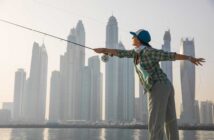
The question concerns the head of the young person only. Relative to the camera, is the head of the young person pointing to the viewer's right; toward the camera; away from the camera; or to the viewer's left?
to the viewer's left

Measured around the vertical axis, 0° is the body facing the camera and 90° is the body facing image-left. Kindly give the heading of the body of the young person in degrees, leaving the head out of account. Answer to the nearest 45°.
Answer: approximately 90°
